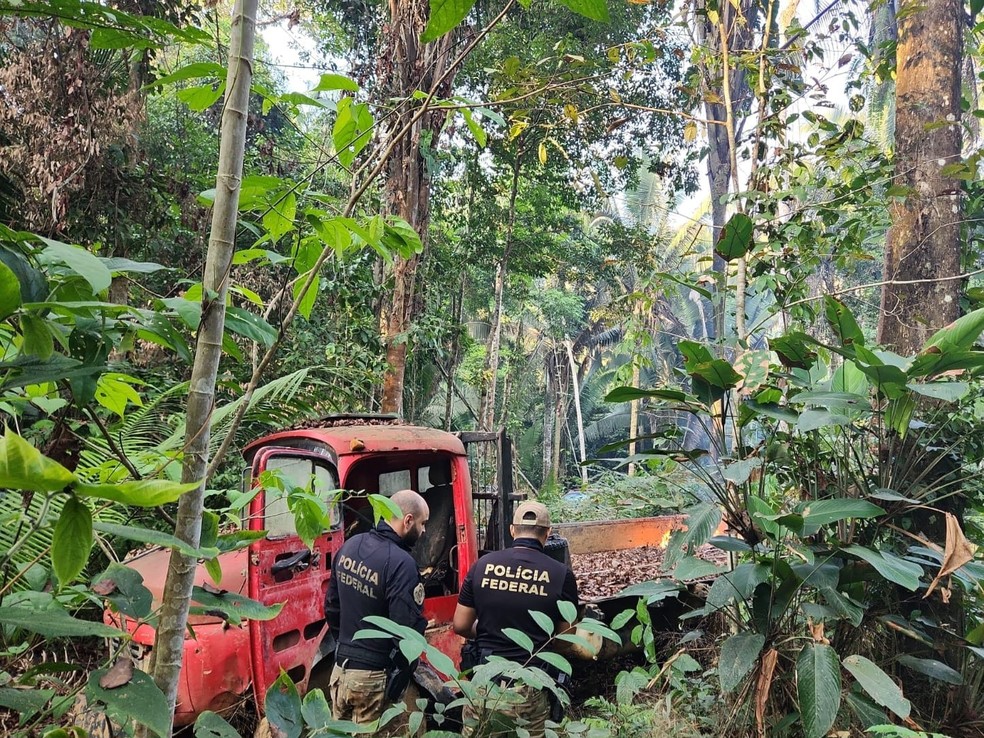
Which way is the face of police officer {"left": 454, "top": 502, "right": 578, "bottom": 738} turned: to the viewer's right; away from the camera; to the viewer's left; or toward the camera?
away from the camera

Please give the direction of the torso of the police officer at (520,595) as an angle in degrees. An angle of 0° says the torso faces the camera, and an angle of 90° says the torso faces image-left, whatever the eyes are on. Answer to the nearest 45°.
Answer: approximately 180°

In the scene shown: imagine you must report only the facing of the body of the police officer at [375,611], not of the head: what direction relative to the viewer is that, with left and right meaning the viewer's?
facing away from the viewer and to the right of the viewer

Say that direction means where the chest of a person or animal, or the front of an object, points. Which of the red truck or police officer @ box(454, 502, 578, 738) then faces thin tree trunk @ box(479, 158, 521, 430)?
the police officer

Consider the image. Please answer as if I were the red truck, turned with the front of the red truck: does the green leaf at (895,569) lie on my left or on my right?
on my left

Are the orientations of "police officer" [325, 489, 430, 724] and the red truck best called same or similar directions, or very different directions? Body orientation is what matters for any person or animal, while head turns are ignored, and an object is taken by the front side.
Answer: very different directions

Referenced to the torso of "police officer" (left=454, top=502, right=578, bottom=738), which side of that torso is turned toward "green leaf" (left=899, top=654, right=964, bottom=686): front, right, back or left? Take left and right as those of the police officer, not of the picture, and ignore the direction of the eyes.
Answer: right

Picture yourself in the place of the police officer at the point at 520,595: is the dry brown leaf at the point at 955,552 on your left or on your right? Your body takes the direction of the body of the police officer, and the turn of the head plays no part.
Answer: on your right

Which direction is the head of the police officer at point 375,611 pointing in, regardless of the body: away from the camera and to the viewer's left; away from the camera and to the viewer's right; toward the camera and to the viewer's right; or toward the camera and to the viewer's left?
away from the camera and to the viewer's right

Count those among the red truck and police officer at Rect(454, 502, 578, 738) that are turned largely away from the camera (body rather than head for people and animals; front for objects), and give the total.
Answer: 1
